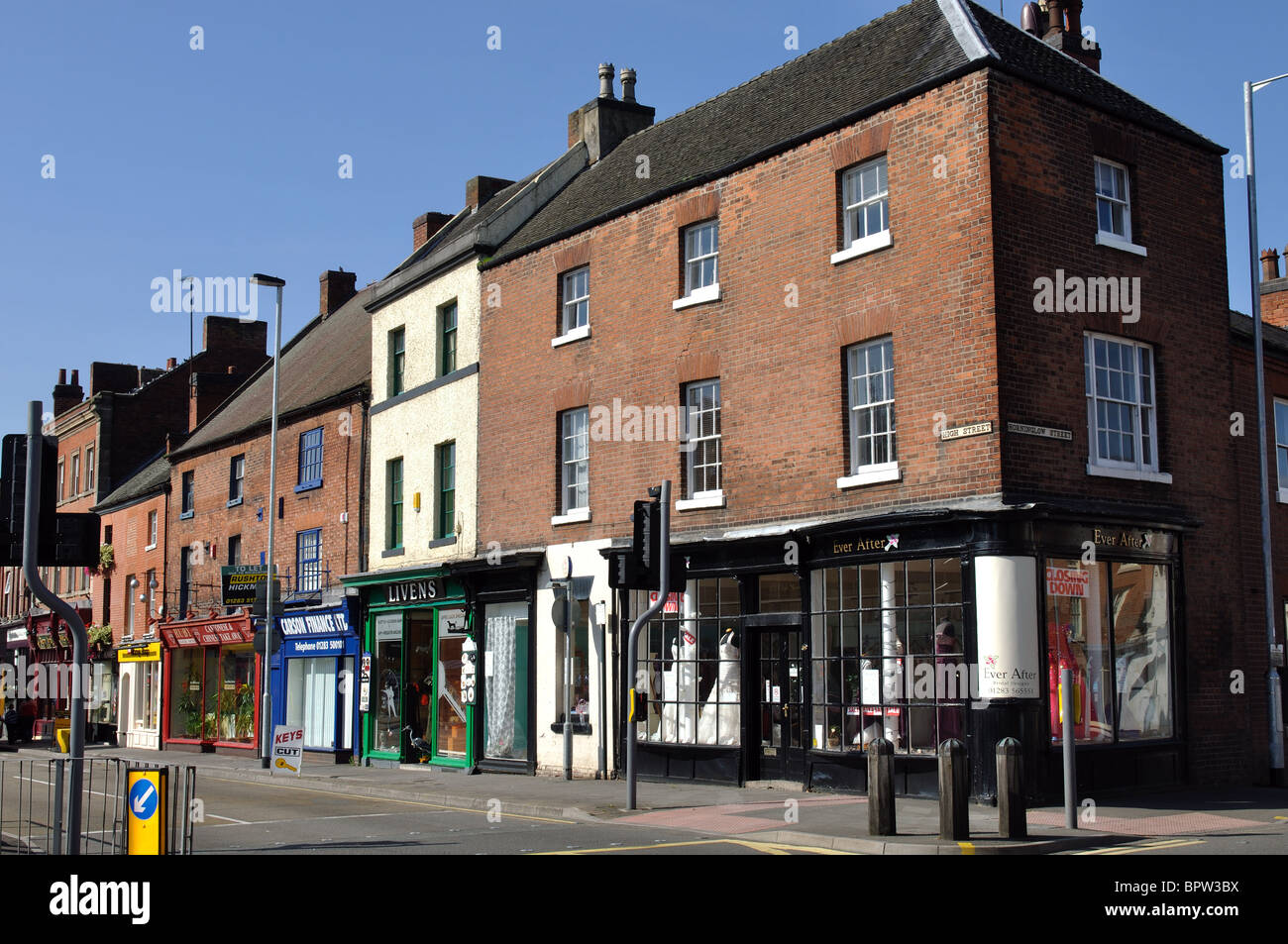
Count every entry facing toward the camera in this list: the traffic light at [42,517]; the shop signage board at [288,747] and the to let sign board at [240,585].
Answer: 2

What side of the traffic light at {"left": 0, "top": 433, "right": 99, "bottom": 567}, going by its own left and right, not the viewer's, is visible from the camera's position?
back

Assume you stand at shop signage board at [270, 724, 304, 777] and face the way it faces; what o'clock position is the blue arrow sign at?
The blue arrow sign is roughly at 12 o'clock from the shop signage board.

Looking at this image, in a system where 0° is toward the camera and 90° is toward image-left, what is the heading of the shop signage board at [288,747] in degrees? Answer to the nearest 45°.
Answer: approximately 0°

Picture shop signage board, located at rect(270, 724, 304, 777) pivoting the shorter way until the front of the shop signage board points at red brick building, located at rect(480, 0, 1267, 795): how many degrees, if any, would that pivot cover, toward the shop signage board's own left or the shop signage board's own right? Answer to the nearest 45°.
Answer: approximately 45° to the shop signage board's own left

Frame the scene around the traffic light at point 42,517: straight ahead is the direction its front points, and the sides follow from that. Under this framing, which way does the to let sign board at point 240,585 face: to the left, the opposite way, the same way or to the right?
the opposite way
